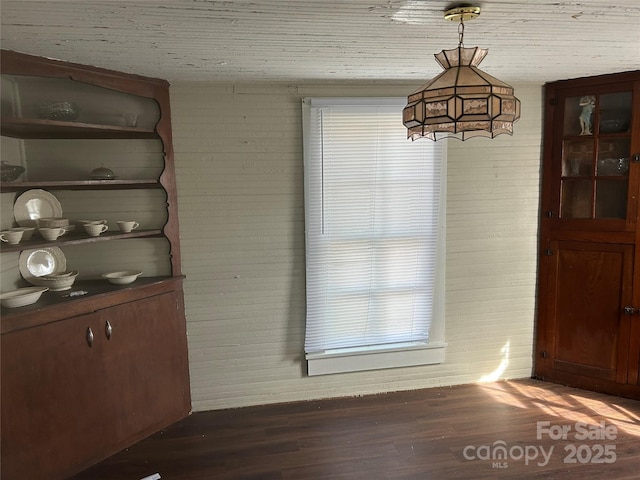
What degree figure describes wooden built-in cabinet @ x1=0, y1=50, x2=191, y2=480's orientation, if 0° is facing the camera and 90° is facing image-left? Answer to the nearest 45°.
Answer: approximately 315°

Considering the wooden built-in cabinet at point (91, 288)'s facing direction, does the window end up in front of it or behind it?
in front

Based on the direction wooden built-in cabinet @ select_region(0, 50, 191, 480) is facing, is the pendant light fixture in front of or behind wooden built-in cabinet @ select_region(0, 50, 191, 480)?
in front

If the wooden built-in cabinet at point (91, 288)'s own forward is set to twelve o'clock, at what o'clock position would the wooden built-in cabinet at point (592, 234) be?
the wooden built-in cabinet at point (592, 234) is roughly at 11 o'clock from the wooden built-in cabinet at point (91, 288).

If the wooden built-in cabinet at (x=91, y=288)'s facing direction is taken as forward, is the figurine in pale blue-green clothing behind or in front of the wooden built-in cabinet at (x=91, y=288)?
in front
